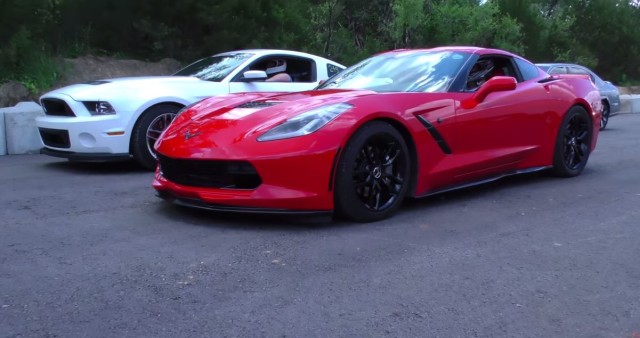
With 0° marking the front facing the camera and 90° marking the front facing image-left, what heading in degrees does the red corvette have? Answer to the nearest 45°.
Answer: approximately 45°

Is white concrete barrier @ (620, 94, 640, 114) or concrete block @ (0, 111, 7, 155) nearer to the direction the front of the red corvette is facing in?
the concrete block

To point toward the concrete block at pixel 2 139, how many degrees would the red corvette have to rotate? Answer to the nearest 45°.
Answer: approximately 90° to its right

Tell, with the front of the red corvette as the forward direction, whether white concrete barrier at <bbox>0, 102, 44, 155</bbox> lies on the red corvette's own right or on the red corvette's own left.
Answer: on the red corvette's own right

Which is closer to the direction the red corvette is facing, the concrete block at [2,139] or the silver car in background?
the concrete block

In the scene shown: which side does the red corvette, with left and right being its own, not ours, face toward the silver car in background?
back

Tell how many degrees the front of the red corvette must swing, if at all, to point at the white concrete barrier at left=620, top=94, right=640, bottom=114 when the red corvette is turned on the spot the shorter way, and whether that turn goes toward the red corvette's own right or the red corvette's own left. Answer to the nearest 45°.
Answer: approximately 180°
